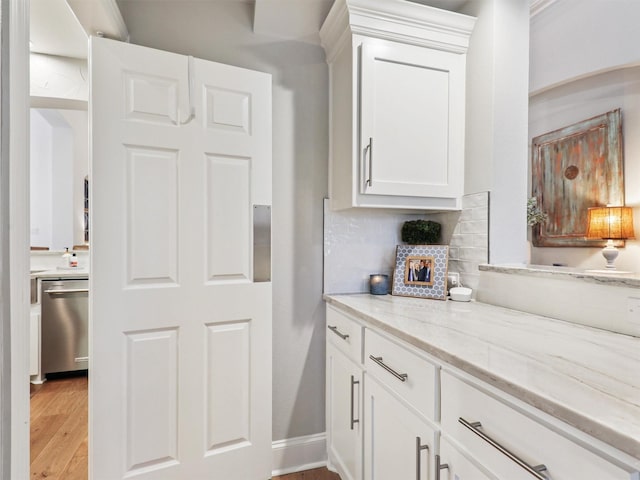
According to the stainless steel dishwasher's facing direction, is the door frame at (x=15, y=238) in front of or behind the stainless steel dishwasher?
in front

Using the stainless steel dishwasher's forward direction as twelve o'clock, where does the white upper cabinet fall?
The white upper cabinet is roughly at 11 o'clock from the stainless steel dishwasher.

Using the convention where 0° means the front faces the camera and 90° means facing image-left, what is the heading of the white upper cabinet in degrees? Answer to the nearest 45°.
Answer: approximately 315°

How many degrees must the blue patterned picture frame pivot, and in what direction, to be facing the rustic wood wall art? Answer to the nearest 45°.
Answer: approximately 135° to its left

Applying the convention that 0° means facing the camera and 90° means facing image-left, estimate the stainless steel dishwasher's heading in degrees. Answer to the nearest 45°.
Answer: approximately 0°

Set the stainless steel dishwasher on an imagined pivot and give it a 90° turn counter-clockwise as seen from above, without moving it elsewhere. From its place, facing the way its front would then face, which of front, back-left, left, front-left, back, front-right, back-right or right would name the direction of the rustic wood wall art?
front-right

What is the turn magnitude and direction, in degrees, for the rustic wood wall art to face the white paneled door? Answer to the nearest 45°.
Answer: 0° — it already faces it

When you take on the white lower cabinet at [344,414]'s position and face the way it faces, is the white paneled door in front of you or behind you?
in front

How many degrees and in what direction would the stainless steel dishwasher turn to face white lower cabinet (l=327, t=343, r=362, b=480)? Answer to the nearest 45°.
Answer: approximately 45° to its left

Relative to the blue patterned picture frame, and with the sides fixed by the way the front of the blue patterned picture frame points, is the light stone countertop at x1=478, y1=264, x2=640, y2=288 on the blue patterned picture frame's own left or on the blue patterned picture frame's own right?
on the blue patterned picture frame's own left

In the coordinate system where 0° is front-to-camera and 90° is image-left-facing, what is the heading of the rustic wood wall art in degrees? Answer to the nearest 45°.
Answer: approximately 45°

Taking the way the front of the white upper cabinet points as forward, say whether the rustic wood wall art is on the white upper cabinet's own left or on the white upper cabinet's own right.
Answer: on the white upper cabinet's own left

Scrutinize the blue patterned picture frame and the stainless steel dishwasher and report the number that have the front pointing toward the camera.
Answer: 2

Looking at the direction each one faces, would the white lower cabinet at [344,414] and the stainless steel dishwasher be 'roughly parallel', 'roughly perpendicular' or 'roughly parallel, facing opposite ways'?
roughly perpendicular
